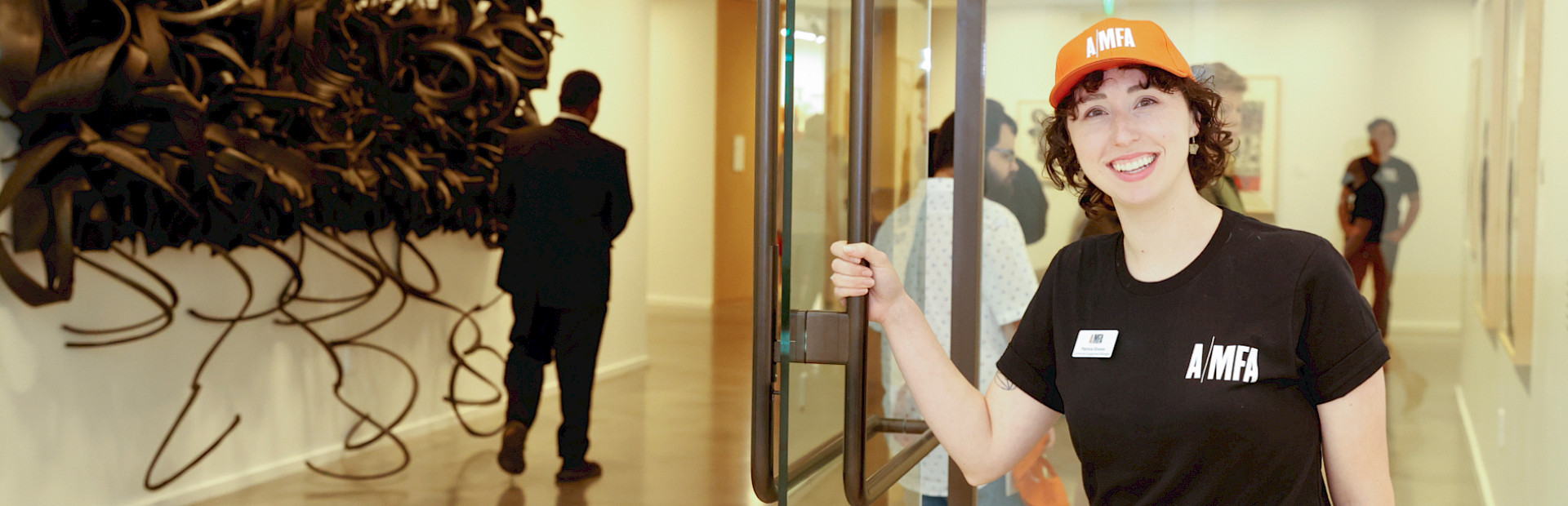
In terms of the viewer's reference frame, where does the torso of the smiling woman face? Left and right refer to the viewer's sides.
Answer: facing the viewer

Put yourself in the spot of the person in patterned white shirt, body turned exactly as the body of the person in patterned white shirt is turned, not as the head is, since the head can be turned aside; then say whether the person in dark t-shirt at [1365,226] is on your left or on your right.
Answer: on your right

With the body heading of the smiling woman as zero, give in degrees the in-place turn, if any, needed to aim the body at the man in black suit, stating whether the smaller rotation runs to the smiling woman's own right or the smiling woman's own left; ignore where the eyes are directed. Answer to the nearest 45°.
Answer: approximately 135° to the smiling woman's own right

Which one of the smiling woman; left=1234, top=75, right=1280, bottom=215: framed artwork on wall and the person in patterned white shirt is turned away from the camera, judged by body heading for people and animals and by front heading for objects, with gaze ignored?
the person in patterned white shirt

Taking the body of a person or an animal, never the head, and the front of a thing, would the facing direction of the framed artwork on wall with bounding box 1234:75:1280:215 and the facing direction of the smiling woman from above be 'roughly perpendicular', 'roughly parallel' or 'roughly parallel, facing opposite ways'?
roughly parallel

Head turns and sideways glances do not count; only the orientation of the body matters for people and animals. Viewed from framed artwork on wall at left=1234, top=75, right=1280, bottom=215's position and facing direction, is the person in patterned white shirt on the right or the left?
on its right

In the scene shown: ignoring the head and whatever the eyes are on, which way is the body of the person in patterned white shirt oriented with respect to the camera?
away from the camera

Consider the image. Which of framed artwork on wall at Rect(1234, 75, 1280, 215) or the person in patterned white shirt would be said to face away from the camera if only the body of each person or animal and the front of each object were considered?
the person in patterned white shirt

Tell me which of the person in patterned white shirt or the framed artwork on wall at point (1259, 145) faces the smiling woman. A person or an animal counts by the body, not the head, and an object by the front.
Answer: the framed artwork on wall

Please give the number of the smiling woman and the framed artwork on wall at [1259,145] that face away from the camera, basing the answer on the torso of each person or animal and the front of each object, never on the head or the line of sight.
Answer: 0

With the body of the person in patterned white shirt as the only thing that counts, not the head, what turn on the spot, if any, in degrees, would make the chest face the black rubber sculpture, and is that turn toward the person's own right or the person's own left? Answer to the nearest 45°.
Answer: approximately 45° to the person's own left

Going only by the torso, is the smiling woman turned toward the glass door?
no
